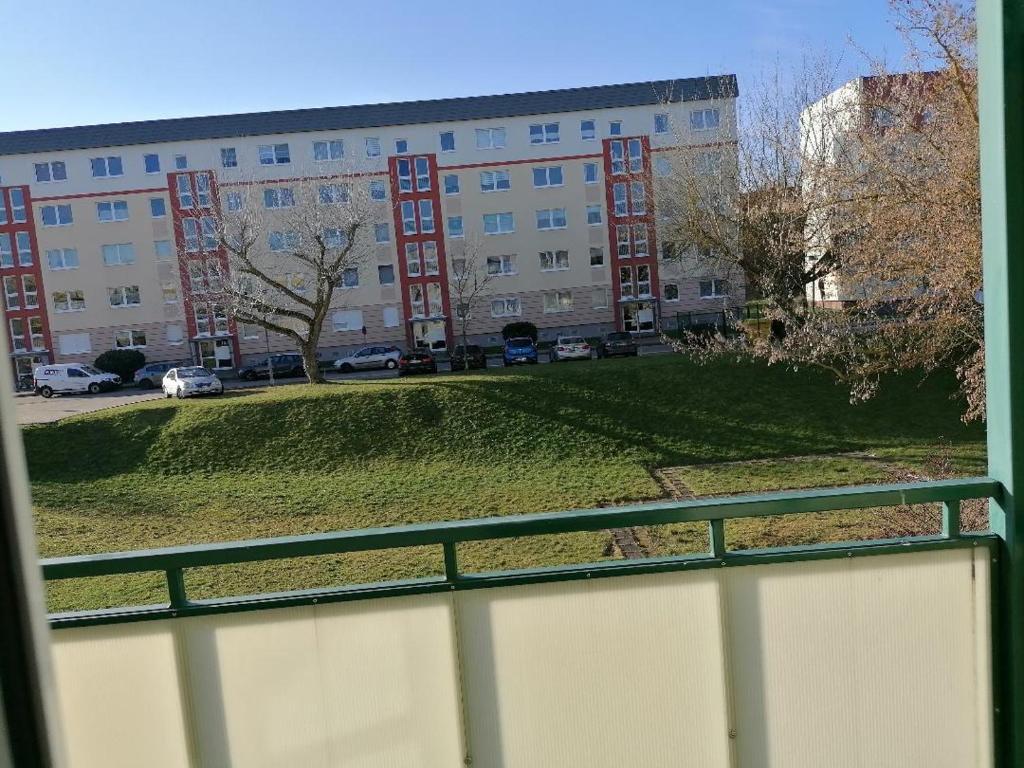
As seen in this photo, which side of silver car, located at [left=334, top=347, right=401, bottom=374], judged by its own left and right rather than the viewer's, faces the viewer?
left

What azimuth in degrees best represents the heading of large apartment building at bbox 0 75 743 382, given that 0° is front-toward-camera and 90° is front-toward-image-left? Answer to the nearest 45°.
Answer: approximately 0°

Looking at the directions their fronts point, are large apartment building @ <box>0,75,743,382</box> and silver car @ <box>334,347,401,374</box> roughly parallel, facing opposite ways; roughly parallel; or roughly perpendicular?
roughly perpendicular

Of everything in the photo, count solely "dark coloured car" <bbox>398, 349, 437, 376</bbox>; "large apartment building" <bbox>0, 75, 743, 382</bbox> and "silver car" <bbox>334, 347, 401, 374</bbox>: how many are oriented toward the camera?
1

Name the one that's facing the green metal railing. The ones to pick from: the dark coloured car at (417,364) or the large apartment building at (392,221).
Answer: the large apartment building

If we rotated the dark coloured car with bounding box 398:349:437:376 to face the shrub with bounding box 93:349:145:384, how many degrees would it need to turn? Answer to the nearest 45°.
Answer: approximately 45° to its left

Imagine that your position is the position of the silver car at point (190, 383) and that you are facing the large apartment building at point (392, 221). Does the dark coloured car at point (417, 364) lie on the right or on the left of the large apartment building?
right

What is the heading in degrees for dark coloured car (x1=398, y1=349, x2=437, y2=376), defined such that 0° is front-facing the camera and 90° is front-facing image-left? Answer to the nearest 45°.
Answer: approximately 180°

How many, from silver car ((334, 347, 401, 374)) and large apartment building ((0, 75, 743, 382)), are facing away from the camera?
0

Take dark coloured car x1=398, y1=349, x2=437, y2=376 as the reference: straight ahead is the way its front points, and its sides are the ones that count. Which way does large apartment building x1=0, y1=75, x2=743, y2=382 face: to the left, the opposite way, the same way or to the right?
the opposite way

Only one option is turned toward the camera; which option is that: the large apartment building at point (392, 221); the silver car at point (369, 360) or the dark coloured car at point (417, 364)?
the large apartment building

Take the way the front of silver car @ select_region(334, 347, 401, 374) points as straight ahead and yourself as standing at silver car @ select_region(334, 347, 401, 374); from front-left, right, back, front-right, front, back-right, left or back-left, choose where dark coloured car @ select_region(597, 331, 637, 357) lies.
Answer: back-left

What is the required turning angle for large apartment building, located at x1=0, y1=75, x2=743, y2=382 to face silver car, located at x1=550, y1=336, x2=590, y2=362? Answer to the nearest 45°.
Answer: approximately 45° to its left
